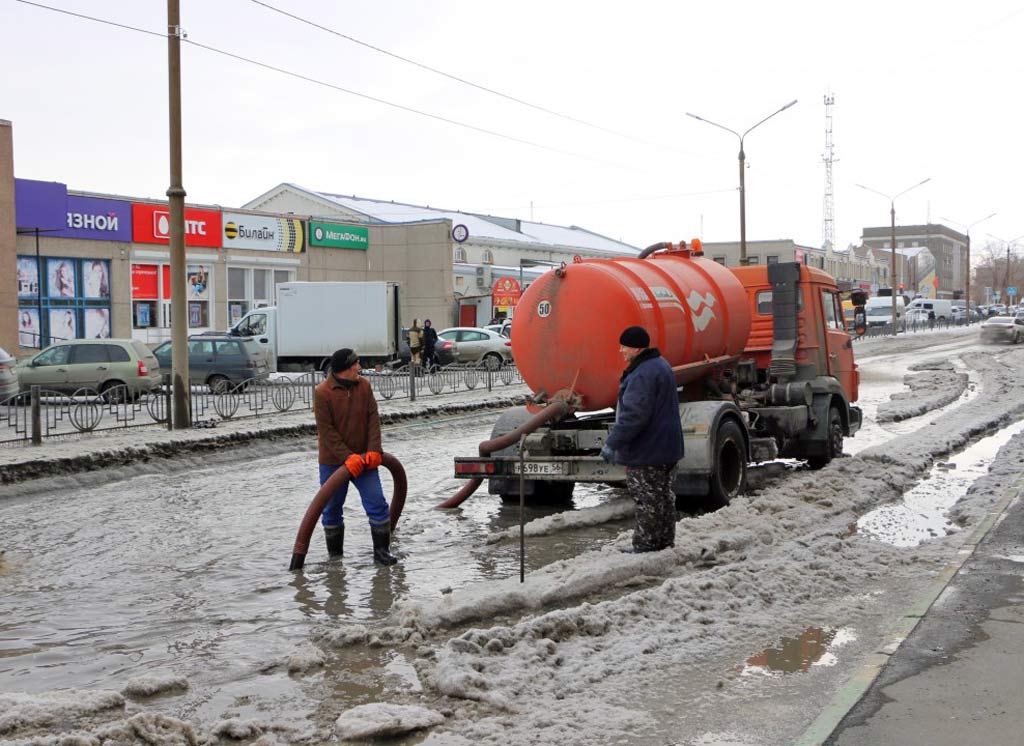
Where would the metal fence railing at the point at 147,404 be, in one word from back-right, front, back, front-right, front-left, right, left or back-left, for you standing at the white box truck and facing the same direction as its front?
left

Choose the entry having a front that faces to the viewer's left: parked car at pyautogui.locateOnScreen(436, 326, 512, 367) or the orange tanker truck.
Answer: the parked car

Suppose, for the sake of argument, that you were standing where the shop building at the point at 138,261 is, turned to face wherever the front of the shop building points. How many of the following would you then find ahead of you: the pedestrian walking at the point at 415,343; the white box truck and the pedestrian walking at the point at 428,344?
3

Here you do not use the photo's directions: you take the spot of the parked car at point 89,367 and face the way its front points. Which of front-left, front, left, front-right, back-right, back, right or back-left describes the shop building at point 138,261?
front-right

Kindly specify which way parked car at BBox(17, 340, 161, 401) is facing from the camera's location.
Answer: facing away from the viewer and to the left of the viewer

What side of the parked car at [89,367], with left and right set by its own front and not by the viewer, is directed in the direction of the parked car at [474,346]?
right

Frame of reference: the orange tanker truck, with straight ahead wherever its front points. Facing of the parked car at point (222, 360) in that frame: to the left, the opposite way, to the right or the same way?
to the left

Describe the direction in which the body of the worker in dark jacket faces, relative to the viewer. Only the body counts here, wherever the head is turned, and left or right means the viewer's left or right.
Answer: facing to the left of the viewer

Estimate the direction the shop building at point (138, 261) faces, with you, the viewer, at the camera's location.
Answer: facing the viewer and to the right of the viewer

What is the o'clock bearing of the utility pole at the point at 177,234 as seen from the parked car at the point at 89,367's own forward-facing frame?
The utility pole is roughly at 7 o'clock from the parked car.

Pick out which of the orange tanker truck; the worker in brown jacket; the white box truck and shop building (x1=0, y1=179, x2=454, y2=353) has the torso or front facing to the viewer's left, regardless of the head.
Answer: the white box truck
